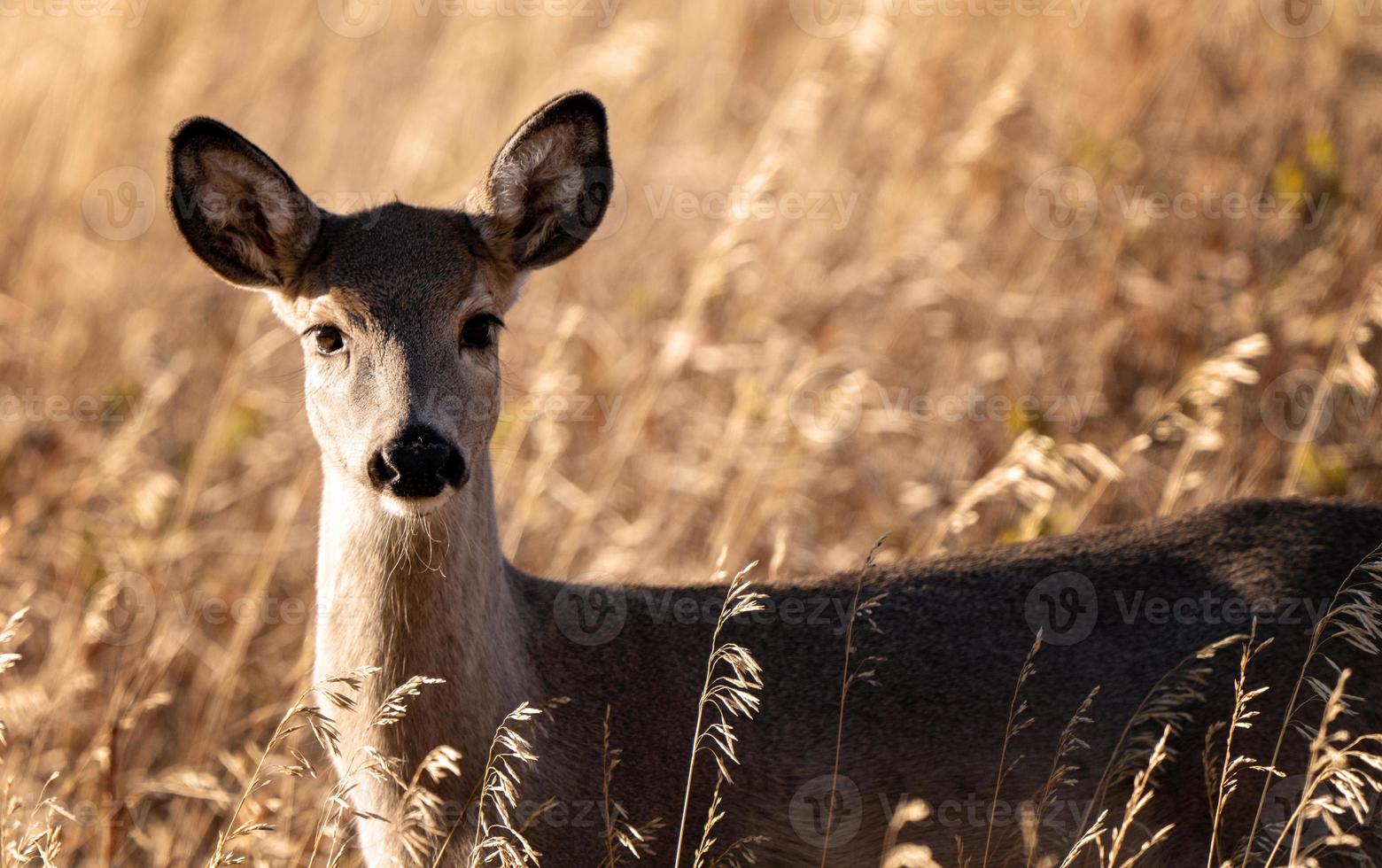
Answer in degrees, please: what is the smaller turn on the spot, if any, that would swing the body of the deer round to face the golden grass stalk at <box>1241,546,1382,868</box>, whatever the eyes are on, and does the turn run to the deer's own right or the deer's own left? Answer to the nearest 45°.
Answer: approximately 180°

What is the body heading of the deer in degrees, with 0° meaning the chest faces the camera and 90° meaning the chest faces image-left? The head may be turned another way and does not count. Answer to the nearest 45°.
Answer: approximately 90°
